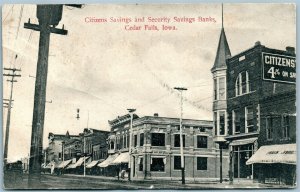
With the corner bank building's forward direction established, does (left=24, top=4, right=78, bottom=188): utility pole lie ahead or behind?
ahead

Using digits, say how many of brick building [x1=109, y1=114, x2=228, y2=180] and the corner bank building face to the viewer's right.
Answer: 0

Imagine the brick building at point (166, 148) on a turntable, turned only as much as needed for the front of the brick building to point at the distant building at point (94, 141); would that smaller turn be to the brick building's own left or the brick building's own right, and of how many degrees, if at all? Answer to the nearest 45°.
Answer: approximately 45° to the brick building's own right

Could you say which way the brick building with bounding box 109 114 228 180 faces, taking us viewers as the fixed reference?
facing the viewer and to the left of the viewer

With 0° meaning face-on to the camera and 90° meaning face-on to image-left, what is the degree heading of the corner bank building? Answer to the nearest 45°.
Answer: approximately 45°
